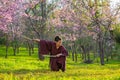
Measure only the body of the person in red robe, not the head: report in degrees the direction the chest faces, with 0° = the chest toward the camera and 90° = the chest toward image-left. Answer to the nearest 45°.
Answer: approximately 0°
